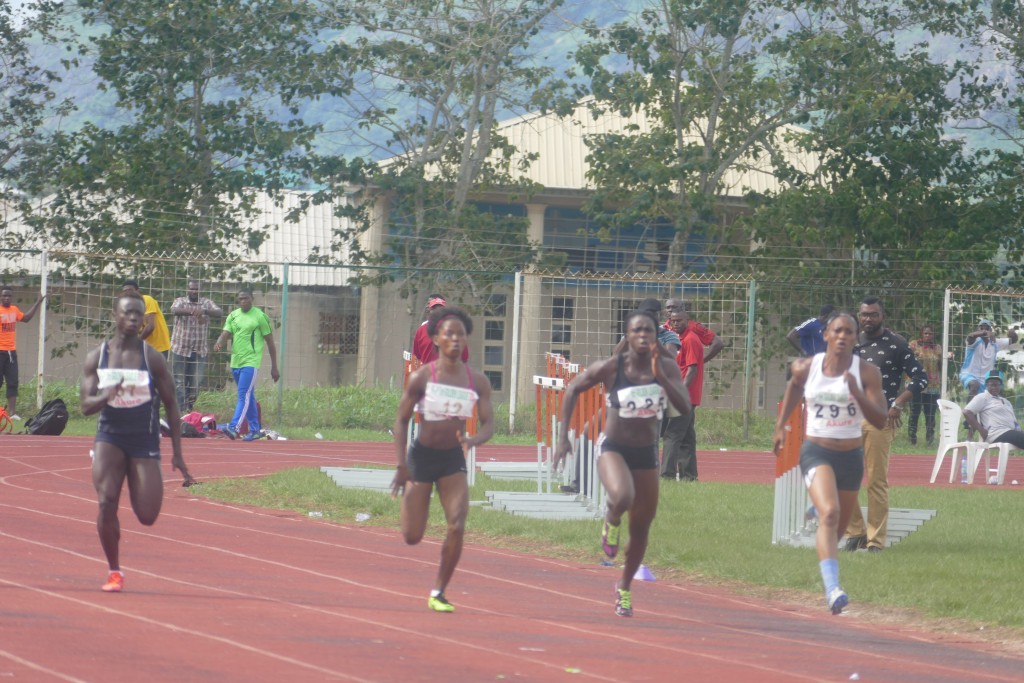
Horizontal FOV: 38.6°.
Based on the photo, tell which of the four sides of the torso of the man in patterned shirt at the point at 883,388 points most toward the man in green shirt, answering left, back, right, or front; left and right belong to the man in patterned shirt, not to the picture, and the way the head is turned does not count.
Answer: right

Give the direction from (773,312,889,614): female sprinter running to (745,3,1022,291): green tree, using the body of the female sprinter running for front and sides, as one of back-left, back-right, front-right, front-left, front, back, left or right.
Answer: back

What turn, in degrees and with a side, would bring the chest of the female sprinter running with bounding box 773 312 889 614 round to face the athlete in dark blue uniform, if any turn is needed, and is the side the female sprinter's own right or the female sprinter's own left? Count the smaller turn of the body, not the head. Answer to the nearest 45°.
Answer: approximately 90° to the female sprinter's own right

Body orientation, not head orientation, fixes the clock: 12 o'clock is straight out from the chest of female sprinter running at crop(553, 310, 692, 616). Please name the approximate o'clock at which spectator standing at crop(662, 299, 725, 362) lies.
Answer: The spectator standing is roughly at 6 o'clock from the female sprinter running.

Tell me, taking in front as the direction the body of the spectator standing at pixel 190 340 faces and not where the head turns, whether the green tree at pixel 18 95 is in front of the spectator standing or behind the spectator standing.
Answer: behind

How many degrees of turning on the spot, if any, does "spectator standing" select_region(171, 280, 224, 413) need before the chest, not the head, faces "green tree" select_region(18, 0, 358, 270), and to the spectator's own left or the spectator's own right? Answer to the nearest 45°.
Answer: approximately 180°

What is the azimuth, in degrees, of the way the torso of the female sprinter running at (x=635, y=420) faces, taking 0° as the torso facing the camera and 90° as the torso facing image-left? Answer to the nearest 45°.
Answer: approximately 0°

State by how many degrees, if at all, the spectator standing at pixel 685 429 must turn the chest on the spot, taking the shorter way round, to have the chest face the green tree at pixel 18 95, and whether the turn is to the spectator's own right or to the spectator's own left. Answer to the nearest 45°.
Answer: approximately 90° to the spectator's own right

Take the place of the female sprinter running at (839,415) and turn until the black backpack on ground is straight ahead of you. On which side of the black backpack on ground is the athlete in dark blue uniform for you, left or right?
left

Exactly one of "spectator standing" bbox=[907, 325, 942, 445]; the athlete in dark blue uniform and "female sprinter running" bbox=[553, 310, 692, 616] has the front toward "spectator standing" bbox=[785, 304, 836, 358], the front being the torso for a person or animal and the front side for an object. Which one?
"spectator standing" bbox=[907, 325, 942, 445]
